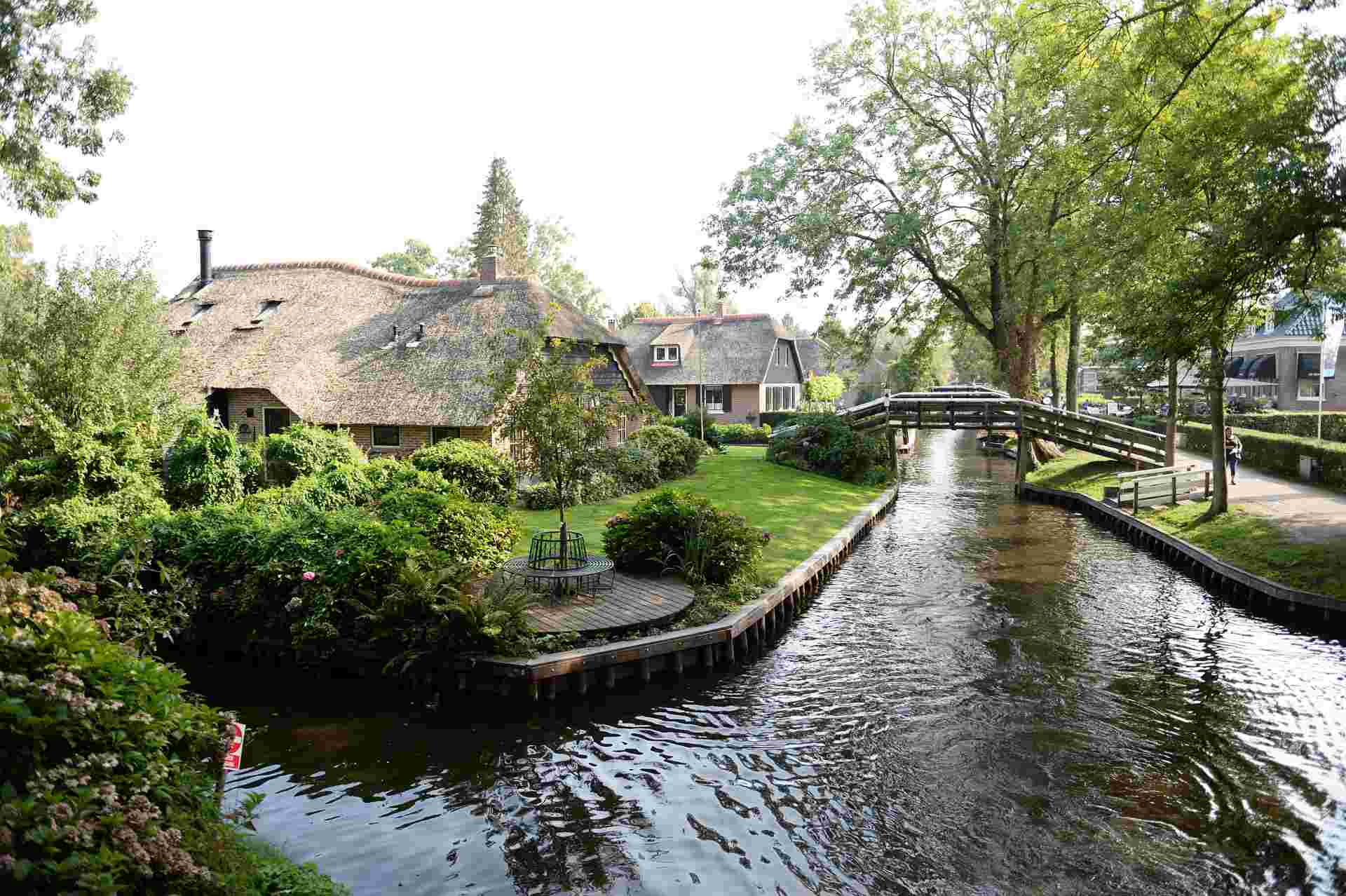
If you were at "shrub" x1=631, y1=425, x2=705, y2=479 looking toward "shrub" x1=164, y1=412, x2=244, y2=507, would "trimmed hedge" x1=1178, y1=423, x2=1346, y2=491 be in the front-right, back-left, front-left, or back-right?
back-left

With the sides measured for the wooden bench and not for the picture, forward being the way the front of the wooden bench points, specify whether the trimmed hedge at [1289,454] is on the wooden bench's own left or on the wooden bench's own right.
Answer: on the wooden bench's own right

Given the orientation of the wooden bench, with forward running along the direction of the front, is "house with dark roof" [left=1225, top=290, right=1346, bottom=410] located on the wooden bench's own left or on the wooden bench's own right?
on the wooden bench's own right

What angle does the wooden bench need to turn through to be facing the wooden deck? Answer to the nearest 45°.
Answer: approximately 90° to its left

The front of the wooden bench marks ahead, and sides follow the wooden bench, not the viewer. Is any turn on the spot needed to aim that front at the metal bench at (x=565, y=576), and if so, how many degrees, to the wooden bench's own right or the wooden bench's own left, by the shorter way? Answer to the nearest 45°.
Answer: approximately 90° to the wooden bench's own left
